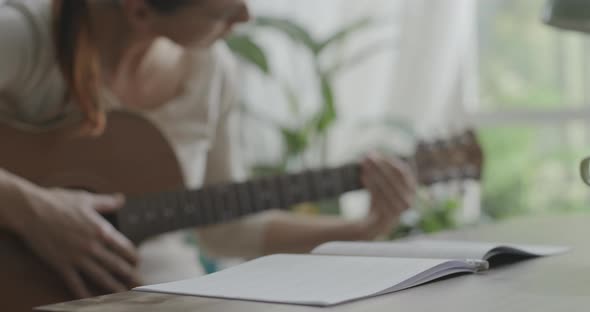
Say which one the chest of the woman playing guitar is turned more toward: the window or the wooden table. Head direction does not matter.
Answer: the wooden table

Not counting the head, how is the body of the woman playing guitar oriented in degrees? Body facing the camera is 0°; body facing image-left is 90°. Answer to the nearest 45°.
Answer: approximately 315°

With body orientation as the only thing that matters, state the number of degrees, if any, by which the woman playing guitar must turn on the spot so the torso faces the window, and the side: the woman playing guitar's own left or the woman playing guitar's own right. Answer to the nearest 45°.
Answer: approximately 90° to the woman playing guitar's own left

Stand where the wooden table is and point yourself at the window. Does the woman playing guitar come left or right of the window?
left
